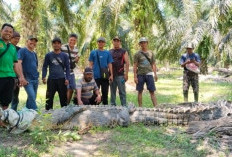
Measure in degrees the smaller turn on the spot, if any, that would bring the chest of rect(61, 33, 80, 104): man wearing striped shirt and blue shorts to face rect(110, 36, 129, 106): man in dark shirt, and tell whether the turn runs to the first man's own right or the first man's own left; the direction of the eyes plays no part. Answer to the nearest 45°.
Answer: approximately 90° to the first man's own left

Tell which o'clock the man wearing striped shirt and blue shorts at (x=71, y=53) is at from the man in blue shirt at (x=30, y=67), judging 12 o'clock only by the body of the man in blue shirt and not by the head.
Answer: The man wearing striped shirt and blue shorts is roughly at 9 o'clock from the man in blue shirt.

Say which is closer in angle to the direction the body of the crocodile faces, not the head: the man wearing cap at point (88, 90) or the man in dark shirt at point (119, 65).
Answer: the man wearing cap

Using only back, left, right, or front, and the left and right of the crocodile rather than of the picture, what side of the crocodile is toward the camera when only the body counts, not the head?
left

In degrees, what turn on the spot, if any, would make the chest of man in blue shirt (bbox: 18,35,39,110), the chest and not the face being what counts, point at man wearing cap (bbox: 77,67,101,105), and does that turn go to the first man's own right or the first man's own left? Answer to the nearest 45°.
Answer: approximately 45° to the first man's own left

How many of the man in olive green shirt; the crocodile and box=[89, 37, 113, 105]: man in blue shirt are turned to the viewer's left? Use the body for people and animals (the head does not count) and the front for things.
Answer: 1

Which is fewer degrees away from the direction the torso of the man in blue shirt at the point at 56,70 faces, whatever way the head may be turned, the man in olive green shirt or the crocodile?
the crocodile

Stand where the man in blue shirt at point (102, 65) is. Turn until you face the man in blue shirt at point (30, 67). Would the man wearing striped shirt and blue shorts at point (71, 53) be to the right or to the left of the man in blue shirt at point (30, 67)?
right

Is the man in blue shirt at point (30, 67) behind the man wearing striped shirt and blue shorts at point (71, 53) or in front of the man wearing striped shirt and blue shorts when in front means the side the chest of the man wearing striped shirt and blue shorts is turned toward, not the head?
in front
